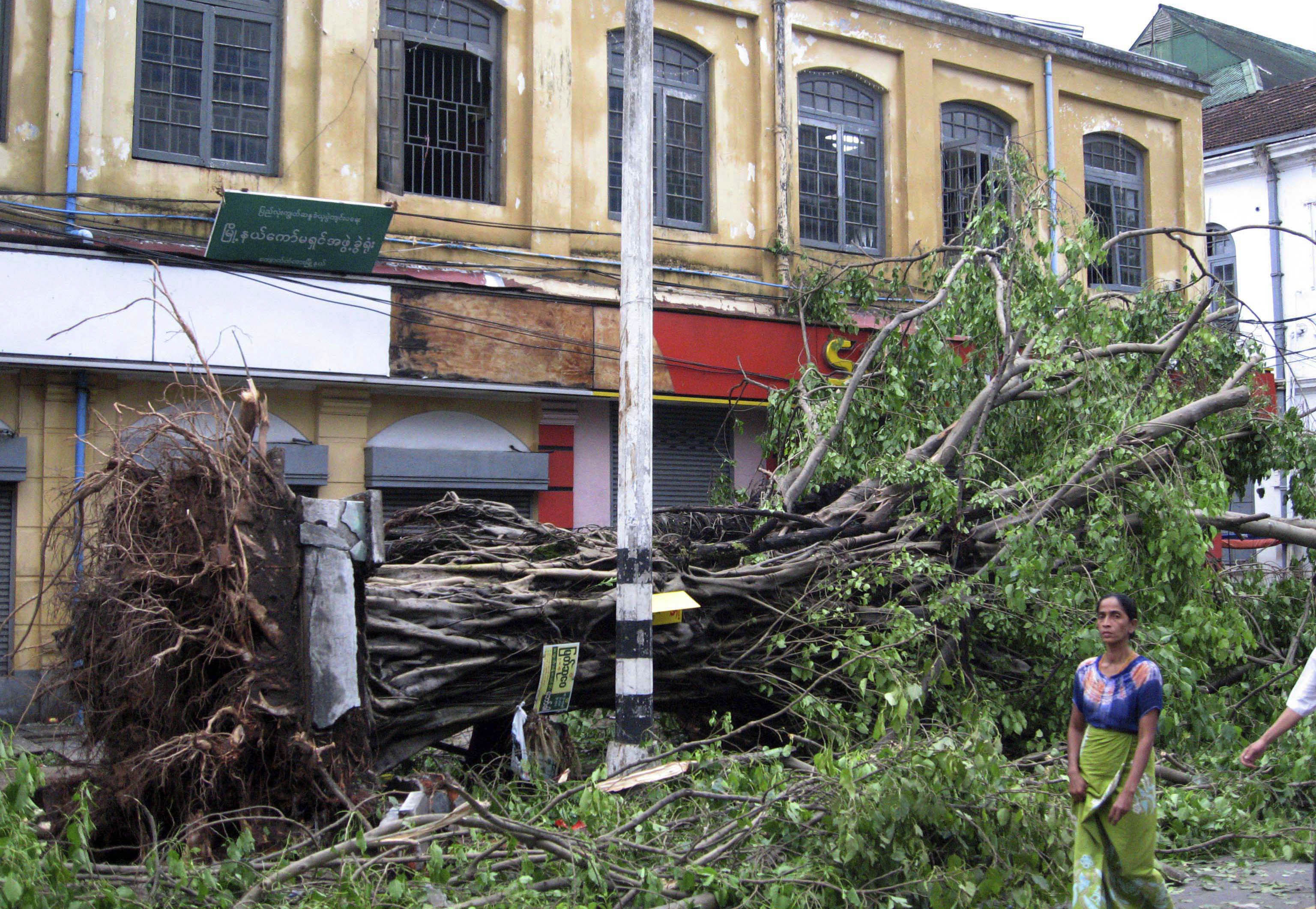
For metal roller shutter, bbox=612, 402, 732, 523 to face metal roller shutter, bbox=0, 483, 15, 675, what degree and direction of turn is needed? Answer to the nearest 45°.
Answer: approximately 45° to its right

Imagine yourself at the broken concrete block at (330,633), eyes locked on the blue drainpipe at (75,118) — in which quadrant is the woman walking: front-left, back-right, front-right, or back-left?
back-right

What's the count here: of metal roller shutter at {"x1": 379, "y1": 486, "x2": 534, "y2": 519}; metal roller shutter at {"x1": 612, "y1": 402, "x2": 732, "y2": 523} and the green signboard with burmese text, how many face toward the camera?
3

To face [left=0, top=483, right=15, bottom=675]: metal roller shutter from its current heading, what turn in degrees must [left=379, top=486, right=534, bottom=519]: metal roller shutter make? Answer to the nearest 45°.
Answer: approximately 90° to its right

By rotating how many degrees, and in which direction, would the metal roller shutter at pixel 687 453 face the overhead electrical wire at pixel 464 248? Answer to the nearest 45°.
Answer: approximately 45° to its right

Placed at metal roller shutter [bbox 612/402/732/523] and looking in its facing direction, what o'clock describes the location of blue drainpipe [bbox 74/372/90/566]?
The blue drainpipe is roughly at 2 o'clock from the metal roller shutter.

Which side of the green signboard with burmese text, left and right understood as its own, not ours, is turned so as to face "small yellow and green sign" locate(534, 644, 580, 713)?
front

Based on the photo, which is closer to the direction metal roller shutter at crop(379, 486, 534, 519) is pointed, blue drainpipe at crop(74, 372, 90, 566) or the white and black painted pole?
the white and black painted pole

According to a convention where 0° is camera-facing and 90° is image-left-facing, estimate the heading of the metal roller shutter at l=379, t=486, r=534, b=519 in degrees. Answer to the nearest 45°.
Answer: approximately 0°
